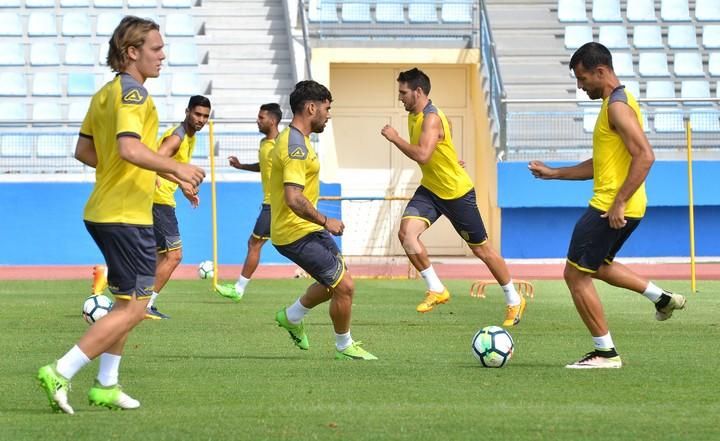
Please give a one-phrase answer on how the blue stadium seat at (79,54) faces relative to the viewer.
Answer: facing the viewer

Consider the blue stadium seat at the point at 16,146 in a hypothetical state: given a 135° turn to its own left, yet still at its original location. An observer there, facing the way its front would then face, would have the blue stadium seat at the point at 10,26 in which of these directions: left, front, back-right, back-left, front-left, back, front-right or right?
front-left

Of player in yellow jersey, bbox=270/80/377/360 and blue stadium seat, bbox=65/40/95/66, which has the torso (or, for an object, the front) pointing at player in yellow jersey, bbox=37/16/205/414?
the blue stadium seat

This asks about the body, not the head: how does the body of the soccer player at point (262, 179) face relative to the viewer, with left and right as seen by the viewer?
facing to the left of the viewer

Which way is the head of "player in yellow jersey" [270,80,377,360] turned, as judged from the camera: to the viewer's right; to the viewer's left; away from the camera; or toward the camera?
to the viewer's right

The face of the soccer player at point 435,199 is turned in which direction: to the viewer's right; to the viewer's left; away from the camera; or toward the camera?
to the viewer's left

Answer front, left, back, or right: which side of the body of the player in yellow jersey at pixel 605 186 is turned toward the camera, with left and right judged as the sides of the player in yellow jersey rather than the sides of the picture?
left

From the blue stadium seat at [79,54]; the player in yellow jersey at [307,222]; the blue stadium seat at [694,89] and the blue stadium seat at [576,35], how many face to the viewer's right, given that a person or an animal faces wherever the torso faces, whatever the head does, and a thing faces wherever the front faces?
1

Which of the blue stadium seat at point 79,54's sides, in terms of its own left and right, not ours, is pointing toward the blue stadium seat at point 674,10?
left

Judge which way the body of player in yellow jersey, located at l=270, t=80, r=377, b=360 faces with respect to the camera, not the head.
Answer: to the viewer's right

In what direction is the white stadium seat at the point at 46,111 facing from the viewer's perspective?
toward the camera

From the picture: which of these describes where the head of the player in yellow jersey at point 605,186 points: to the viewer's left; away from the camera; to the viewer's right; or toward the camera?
to the viewer's left

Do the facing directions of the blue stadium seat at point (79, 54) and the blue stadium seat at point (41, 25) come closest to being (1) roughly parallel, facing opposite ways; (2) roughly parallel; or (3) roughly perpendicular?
roughly parallel

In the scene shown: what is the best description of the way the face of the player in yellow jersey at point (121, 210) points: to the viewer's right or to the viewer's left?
to the viewer's right

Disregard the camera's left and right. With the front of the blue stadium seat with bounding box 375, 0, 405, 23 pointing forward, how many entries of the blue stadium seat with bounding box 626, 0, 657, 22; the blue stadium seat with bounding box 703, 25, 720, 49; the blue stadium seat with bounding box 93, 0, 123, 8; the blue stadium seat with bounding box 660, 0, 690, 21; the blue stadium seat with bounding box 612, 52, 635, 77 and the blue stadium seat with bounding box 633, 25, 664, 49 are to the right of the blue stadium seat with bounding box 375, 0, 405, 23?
1

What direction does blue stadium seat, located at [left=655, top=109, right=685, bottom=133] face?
toward the camera

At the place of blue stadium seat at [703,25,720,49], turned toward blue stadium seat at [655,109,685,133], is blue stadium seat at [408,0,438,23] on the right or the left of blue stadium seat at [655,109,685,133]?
right

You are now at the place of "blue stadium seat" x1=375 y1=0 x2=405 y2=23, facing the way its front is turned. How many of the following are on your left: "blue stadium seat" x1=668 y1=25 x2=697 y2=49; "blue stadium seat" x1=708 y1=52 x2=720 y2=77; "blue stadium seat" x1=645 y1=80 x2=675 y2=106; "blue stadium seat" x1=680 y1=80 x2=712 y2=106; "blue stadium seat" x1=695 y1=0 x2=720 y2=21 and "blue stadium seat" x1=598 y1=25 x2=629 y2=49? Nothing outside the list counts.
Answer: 6
